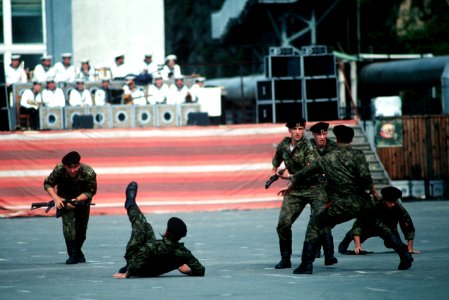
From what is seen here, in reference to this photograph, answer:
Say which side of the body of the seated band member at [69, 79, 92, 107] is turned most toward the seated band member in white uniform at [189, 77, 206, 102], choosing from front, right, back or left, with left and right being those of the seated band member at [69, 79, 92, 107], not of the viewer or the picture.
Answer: left

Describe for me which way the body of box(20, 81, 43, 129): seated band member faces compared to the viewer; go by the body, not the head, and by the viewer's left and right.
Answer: facing the viewer and to the right of the viewer

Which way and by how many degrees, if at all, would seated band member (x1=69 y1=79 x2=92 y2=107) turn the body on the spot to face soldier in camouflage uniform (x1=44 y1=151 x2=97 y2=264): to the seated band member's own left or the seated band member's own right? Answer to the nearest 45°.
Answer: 0° — they already face them

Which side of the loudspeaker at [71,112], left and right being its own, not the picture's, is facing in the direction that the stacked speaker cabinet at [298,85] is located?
left

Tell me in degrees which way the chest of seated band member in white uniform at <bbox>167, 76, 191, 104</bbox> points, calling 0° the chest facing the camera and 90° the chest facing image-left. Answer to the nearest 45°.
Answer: approximately 0°

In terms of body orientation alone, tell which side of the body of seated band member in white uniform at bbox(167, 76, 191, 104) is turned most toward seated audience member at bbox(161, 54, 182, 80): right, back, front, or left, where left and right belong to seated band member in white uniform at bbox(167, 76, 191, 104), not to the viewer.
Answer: back

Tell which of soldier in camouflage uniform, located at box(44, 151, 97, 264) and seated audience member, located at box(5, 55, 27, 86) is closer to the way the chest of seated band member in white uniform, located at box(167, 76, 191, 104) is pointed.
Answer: the soldier in camouflage uniform

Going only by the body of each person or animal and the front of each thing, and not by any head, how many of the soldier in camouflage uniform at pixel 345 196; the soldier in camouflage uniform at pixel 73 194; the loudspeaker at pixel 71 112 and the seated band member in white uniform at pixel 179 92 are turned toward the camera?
3

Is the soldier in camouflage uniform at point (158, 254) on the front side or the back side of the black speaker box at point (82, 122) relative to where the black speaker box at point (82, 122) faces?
on the front side
